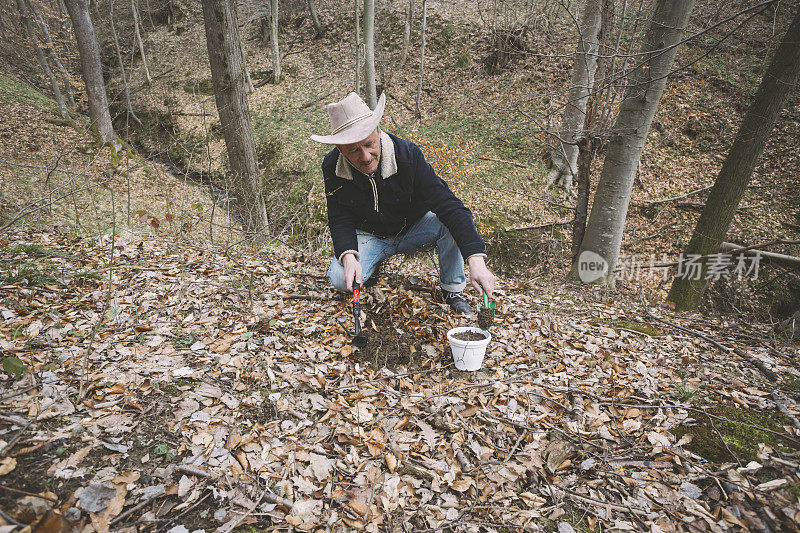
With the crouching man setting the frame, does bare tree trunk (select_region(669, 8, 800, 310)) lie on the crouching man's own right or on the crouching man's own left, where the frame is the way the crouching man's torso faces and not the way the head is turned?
on the crouching man's own left

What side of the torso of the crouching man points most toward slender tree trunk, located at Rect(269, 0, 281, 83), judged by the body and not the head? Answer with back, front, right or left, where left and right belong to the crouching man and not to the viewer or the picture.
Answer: back

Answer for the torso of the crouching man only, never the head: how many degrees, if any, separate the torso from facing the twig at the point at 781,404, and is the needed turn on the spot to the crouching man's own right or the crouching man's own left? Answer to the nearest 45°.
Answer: approximately 45° to the crouching man's own left

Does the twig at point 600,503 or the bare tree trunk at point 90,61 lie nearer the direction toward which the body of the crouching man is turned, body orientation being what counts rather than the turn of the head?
the twig

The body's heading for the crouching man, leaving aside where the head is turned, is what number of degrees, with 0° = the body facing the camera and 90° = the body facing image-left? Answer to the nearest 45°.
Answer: approximately 0°

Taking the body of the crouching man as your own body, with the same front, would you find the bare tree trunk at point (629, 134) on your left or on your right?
on your left

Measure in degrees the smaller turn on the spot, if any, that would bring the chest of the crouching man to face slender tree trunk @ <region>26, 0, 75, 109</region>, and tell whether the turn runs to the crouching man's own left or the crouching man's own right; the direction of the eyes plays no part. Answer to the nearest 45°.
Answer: approximately 135° to the crouching man's own right

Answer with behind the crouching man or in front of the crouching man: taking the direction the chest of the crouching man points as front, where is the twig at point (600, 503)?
in front

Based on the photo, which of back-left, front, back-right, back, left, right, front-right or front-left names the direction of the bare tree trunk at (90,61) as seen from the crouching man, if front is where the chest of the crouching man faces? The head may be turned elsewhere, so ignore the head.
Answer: back-right

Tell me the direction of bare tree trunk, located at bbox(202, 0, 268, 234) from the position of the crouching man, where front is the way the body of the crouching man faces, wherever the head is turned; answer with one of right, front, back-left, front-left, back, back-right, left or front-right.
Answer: back-right

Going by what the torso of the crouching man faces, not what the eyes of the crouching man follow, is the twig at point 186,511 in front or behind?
in front

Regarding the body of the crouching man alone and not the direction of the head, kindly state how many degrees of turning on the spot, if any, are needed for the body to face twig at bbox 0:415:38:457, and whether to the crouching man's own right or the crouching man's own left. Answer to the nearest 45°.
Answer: approximately 45° to the crouching man's own right
